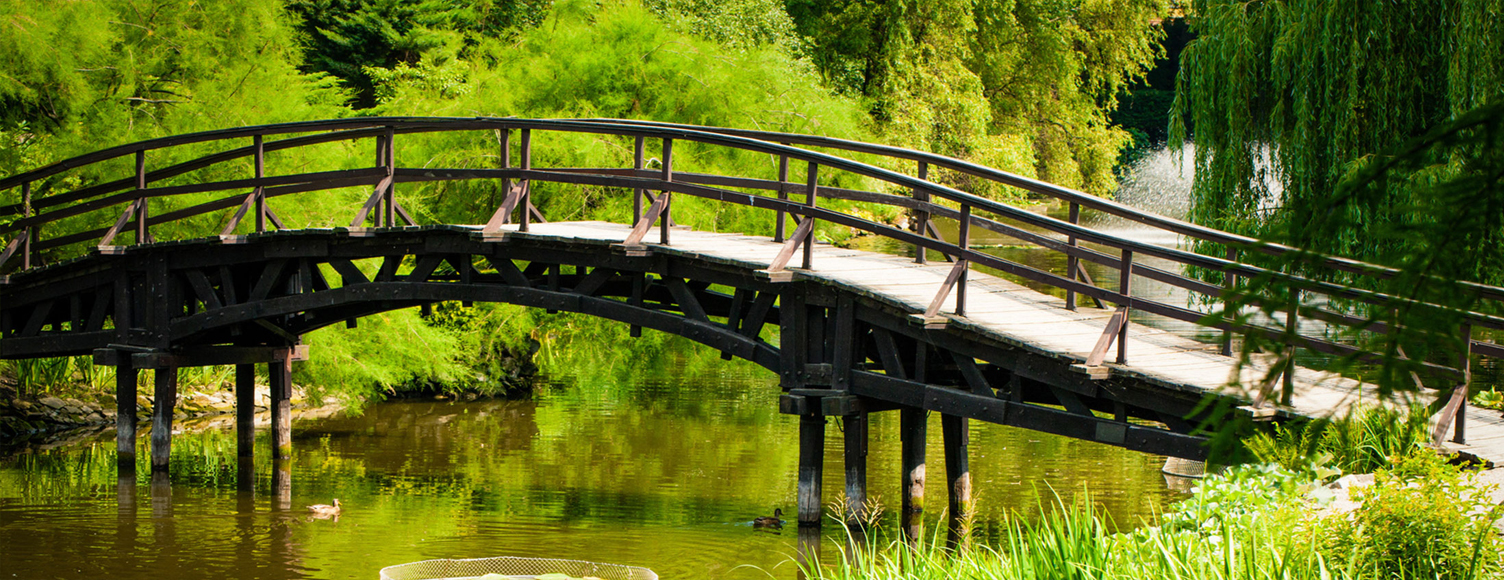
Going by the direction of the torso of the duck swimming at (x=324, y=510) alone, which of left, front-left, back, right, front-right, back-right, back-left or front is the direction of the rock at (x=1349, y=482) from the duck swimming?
front-right

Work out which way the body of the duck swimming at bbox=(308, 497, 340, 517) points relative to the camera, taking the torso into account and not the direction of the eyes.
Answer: to the viewer's right
